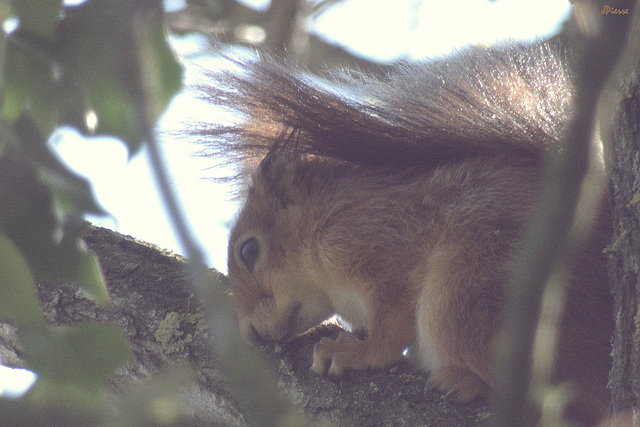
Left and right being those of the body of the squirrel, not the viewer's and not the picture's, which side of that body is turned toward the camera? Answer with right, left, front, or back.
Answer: left

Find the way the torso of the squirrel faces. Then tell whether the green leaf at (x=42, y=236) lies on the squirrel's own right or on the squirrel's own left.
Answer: on the squirrel's own left

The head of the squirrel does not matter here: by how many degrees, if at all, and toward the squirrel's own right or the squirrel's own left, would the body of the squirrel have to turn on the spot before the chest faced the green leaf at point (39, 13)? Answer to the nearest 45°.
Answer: approximately 90° to the squirrel's own left

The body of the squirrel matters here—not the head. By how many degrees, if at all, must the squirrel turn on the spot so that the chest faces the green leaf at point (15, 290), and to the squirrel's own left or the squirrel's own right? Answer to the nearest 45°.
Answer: approximately 90° to the squirrel's own left

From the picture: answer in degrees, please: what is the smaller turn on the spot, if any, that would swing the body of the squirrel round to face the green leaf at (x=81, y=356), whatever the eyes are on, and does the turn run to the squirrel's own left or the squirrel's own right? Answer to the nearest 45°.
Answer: approximately 90° to the squirrel's own left

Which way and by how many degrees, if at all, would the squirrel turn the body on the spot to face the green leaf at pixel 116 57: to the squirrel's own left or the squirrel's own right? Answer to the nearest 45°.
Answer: approximately 90° to the squirrel's own left

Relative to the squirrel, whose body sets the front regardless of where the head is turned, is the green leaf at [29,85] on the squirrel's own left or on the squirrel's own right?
on the squirrel's own left
